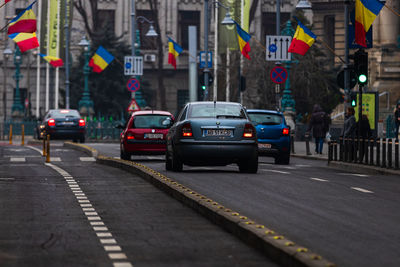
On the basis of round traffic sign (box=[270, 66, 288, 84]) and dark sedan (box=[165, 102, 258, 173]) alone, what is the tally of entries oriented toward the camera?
1

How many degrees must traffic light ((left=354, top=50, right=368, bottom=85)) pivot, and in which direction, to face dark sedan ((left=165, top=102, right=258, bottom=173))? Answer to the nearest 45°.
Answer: approximately 45° to its right

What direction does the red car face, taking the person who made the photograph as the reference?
facing away from the viewer

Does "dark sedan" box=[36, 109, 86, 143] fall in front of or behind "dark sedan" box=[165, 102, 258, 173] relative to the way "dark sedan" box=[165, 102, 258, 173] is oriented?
in front

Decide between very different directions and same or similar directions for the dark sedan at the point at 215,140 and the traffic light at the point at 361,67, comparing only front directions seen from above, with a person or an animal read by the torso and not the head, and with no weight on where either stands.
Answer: very different directions

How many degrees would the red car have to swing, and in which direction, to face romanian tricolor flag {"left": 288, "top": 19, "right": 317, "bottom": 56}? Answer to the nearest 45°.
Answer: approximately 45° to its right

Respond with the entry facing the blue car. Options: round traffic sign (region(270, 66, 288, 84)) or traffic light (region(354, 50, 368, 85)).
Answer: the round traffic sign

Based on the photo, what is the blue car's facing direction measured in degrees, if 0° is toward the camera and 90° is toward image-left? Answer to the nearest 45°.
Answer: approximately 180°

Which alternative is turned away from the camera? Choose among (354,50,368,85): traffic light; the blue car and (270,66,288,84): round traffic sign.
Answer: the blue car

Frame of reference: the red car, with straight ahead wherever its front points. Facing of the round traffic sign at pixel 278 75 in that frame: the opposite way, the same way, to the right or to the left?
the opposite way

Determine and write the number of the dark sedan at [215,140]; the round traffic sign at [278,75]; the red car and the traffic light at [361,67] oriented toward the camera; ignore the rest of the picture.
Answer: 2

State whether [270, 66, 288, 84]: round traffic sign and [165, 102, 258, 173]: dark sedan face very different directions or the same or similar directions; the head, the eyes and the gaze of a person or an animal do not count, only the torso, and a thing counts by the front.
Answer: very different directions
